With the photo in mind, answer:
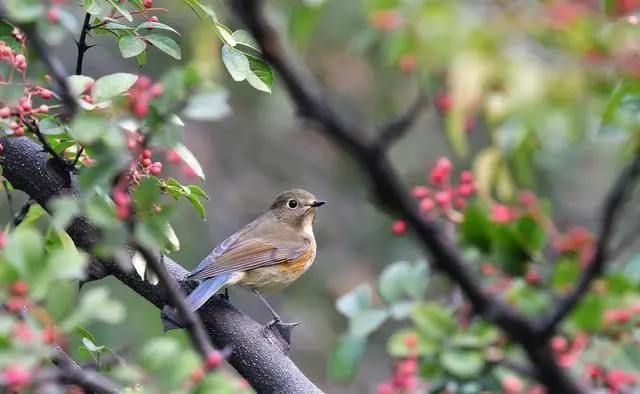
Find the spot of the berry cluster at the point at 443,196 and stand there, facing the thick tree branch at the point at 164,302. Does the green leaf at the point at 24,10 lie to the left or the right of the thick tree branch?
left

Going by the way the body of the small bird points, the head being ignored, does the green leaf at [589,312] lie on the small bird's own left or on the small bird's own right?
on the small bird's own right

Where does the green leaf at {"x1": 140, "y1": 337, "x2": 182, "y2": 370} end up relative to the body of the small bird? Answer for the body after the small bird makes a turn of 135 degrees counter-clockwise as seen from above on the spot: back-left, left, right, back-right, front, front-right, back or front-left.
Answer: back-left

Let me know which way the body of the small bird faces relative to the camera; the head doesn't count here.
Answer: to the viewer's right
